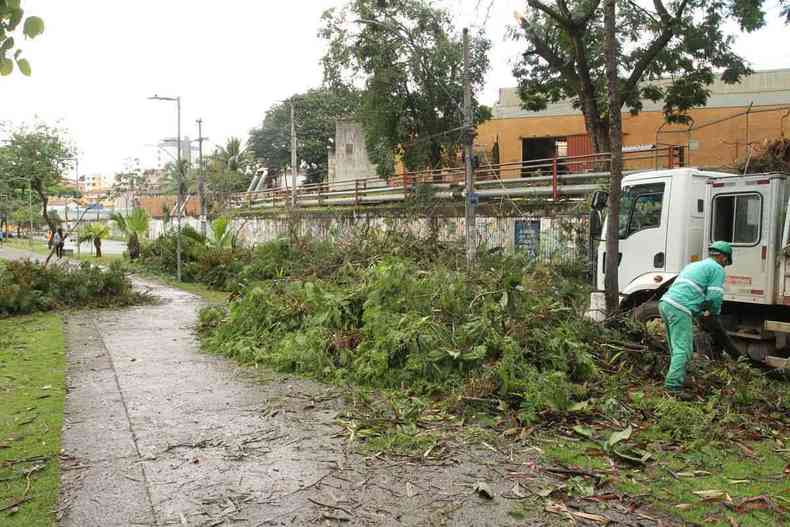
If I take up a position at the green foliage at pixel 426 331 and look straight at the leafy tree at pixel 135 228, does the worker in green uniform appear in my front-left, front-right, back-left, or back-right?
back-right

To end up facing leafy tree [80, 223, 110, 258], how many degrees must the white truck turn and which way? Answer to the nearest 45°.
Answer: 0° — it already faces it

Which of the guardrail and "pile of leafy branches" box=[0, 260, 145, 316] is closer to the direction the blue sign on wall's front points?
the pile of leafy branches

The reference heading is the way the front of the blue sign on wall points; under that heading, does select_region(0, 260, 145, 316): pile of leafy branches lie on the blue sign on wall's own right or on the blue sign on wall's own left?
on the blue sign on wall's own right

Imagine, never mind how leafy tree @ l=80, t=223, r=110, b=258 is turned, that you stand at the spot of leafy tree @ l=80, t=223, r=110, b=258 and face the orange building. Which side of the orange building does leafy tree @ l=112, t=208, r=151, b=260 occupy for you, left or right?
right

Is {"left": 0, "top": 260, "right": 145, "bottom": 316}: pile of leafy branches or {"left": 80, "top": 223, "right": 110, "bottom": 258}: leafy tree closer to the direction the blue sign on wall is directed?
the pile of leafy branches

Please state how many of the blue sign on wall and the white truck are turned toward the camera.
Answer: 1

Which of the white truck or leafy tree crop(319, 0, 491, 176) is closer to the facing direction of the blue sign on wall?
the white truck

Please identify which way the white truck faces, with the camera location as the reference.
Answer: facing away from the viewer and to the left of the viewer
